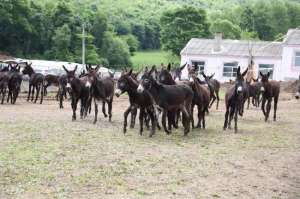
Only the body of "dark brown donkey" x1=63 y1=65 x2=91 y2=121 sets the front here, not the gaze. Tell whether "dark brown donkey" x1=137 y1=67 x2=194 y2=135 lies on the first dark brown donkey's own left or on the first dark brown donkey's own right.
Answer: on the first dark brown donkey's own left

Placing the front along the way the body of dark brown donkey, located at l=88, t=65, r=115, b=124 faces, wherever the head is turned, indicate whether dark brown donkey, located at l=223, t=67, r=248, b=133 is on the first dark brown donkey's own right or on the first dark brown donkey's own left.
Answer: on the first dark brown donkey's own left

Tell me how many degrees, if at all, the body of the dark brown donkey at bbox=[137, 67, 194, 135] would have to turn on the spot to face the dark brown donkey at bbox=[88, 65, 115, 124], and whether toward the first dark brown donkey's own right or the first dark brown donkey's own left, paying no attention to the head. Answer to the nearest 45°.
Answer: approximately 45° to the first dark brown donkey's own right

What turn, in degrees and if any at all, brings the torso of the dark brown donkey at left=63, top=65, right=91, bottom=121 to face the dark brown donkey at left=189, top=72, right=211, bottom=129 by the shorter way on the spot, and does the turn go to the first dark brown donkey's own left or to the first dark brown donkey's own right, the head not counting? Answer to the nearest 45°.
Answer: approximately 135° to the first dark brown donkey's own left

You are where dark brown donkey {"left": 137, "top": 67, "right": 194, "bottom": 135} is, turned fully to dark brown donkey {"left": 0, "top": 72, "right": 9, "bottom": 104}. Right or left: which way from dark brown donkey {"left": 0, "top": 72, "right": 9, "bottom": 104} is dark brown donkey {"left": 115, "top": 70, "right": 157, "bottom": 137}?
left

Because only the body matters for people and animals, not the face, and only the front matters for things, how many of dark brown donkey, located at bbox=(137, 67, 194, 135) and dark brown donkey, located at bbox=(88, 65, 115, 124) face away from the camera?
0

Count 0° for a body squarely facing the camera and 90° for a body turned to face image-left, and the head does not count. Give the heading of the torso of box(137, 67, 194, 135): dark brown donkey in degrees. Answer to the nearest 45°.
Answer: approximately 90°

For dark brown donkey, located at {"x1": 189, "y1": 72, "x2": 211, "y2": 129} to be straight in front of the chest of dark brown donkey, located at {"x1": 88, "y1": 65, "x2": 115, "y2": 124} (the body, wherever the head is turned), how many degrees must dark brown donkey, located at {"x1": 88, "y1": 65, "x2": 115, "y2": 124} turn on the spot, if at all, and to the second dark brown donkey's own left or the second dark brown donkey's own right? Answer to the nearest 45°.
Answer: approximately 135° to the second dark brown donkey's own left

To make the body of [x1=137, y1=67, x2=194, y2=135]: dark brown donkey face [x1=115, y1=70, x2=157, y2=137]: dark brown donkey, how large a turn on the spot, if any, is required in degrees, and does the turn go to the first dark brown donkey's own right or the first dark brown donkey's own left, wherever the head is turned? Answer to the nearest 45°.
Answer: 0° — it already faces it

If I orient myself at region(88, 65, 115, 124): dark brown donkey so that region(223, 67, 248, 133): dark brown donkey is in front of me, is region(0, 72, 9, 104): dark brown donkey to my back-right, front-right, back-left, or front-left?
back-left

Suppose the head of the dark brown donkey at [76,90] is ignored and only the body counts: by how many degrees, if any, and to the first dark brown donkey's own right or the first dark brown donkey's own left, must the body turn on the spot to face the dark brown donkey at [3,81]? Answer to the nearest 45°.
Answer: approximately 90° to the first dark brown donkey's own right

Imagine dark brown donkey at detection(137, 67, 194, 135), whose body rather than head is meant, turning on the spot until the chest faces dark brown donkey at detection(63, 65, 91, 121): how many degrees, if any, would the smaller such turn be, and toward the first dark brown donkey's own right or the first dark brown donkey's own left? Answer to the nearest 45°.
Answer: approximately 45° to the first dark brown donkey's own right

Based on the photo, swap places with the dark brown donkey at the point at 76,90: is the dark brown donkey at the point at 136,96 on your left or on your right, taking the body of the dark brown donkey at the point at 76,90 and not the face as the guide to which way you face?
on your left

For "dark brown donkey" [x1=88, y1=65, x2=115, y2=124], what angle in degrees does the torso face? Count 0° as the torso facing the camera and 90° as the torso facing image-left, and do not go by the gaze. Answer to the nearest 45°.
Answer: approximately 45°

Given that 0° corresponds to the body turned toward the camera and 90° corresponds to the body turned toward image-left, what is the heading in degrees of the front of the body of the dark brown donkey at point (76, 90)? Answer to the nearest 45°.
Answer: approximately 45°
